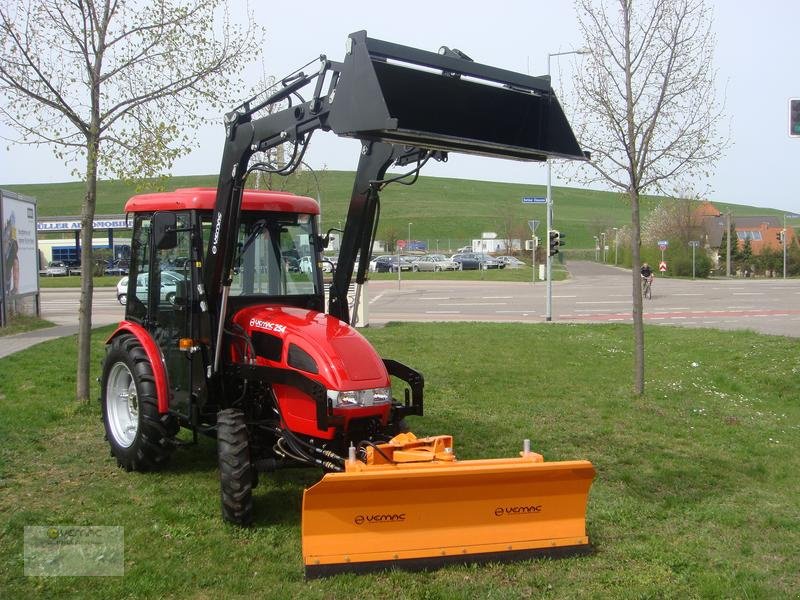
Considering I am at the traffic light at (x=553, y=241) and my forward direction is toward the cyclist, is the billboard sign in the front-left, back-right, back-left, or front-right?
back-left

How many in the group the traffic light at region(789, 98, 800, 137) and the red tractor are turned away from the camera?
0

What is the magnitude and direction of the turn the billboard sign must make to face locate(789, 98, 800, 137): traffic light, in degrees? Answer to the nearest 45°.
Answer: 0° — it already faces it

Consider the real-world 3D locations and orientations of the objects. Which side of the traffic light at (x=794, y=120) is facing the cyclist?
back

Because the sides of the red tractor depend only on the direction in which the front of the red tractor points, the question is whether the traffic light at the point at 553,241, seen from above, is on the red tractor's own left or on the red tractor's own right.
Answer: on the red tractor's own left

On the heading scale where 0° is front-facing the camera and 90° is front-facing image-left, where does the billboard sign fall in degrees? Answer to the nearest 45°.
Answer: approximately 315°
